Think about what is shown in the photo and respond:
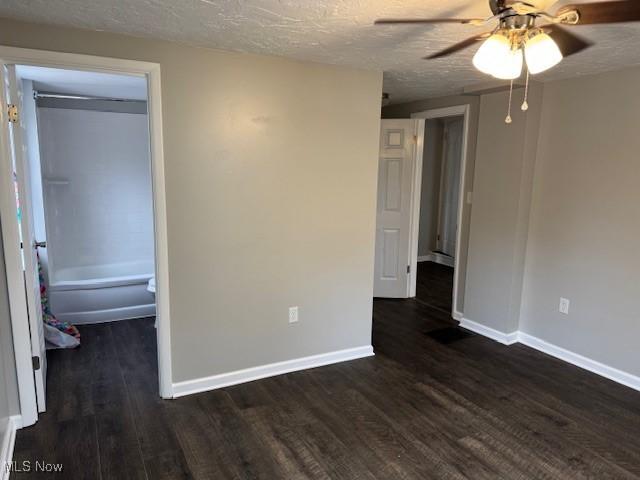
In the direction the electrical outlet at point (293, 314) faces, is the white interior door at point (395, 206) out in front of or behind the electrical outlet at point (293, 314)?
behind

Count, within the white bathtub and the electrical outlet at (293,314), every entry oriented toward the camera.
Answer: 2

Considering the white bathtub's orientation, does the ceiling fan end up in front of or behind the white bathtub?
in front

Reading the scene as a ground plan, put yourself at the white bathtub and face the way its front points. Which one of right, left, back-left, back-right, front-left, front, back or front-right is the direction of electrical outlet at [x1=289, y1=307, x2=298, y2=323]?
front-left

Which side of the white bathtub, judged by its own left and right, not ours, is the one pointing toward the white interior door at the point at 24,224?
front

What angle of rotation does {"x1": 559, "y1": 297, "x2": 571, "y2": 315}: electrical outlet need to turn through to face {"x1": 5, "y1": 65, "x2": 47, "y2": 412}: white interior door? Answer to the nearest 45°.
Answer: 0° — it already faces it

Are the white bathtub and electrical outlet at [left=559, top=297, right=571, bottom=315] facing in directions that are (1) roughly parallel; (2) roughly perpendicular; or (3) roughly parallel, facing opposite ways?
roughly perpendicular

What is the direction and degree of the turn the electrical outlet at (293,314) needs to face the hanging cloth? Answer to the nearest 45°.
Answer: approximately 90° to its right

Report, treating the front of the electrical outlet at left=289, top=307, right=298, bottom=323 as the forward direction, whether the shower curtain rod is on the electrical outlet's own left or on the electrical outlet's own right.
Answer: on the electrical outlet's own right

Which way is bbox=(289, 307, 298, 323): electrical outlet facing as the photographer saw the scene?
facing the viewer

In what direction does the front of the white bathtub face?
toward the camera

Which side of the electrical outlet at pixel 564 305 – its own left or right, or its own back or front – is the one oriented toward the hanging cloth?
front

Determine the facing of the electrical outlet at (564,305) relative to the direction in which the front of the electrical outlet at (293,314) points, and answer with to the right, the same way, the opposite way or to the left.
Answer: to the right

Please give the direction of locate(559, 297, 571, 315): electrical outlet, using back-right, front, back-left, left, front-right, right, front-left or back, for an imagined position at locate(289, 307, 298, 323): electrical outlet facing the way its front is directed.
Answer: left
